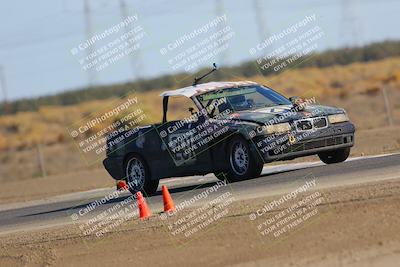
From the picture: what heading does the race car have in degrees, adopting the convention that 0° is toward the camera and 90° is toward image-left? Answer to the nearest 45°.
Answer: approximately 315°

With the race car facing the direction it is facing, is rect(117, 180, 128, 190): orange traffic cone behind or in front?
behind

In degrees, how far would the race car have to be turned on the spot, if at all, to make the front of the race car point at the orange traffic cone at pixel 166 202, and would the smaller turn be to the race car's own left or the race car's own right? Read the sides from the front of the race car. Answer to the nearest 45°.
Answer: approximately 90° to the race car's own right
